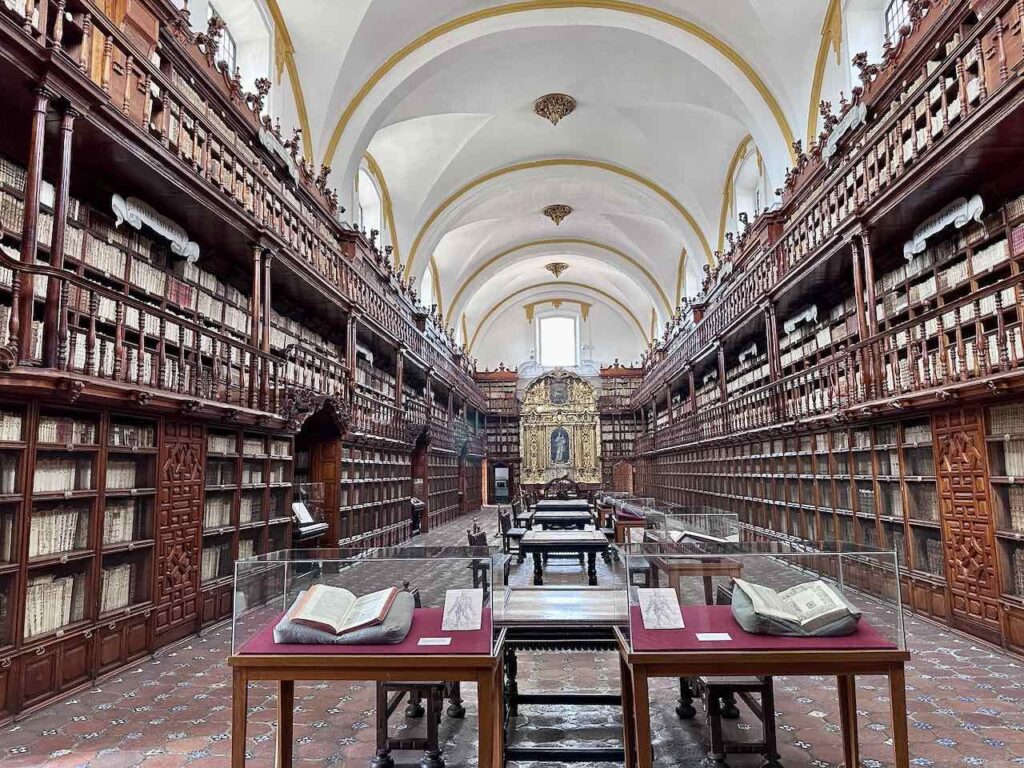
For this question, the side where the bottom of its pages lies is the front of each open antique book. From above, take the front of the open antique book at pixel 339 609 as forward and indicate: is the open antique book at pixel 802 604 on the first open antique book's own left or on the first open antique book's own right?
on the first open antique book's own left

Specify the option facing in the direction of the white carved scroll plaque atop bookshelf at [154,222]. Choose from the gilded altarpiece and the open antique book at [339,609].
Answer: the gilded altarpiece

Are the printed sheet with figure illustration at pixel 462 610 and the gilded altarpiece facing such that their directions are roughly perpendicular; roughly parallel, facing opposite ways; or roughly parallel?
roughly parallel

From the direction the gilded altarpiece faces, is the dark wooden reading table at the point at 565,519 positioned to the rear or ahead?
ahead

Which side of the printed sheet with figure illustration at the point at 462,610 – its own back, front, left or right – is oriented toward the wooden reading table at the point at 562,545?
back

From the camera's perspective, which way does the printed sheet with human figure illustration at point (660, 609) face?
toward the camera

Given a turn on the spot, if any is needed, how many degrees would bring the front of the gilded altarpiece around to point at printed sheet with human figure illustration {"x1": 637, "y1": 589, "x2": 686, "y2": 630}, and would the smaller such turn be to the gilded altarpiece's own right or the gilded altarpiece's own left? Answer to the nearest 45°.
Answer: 0° — it already faces it

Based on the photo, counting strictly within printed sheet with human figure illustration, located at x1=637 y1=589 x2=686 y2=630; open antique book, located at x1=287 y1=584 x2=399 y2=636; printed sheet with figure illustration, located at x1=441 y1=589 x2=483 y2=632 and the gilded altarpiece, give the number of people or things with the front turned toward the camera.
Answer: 4

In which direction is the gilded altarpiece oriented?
toward the camera

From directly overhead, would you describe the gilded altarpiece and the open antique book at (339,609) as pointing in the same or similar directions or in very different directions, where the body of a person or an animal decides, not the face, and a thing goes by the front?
same or similar directions

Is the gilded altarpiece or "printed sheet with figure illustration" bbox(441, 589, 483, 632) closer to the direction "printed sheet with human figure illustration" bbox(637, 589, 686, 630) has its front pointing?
the printed sheet with figure illustration

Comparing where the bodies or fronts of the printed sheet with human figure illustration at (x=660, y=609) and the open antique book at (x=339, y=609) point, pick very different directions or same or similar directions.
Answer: same or similar directions

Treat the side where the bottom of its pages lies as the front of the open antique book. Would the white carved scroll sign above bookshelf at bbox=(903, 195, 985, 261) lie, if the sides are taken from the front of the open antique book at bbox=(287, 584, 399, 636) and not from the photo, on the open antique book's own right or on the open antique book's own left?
on the open antique book's own left

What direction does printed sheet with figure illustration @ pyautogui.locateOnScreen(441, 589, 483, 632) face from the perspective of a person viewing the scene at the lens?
facing the viewer
